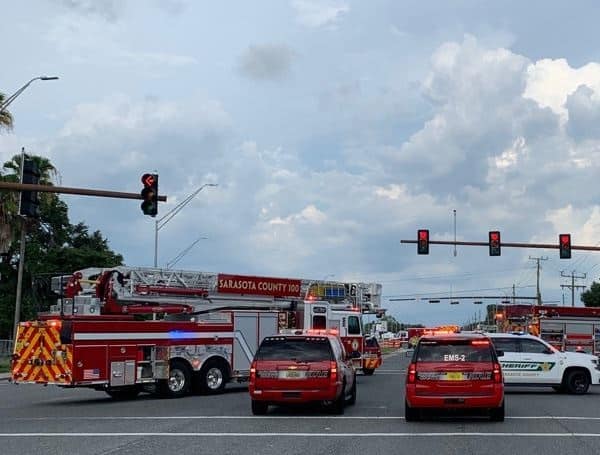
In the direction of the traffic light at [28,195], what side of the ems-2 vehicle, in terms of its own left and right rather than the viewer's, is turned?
left

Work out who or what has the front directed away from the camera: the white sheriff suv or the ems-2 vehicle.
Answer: the ems-2 vehicle

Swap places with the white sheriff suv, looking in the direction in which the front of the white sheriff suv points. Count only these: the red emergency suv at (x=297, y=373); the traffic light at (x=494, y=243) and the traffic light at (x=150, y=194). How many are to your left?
1

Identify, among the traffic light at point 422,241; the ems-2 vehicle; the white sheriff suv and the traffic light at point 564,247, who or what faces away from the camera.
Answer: the ems-2 vehicle

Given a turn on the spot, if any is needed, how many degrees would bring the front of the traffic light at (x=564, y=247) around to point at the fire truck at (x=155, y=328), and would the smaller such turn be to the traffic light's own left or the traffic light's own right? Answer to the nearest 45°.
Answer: approximately 45° to the traffic light's own right

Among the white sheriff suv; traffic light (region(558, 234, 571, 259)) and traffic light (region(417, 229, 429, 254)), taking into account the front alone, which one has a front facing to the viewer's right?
the white sheriff suv

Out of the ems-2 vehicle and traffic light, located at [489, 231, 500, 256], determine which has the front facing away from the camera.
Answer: the ems-2 vehicle

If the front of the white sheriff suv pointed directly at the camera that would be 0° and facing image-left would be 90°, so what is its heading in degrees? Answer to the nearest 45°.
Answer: approximately 270°
